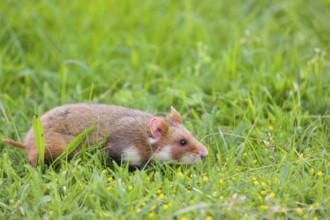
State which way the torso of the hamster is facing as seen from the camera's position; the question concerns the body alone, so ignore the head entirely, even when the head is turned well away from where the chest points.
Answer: to the viewer's right
